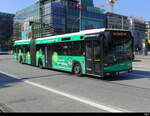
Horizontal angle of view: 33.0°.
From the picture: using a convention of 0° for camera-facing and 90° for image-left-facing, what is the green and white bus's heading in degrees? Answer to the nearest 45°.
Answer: approximately 315°

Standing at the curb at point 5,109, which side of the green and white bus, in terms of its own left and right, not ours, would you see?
right
